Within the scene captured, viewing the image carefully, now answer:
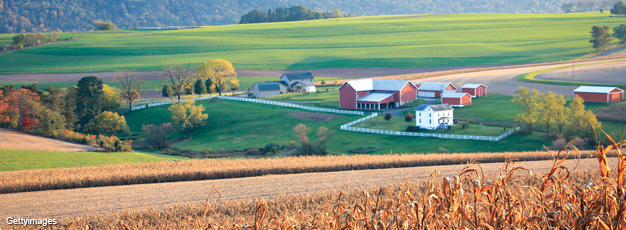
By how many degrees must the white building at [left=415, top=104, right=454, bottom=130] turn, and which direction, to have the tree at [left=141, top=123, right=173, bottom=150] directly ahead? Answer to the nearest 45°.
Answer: approximately 135° to its right

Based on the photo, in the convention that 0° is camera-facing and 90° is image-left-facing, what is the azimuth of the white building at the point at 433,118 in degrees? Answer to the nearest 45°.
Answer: approximately 315°
